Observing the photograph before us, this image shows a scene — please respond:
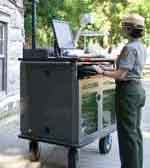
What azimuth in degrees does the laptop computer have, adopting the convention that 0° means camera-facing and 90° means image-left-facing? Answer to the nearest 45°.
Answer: approximately 315°

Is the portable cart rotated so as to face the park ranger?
yes

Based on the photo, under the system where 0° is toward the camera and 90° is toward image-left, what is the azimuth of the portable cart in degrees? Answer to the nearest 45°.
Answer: approximately 315°

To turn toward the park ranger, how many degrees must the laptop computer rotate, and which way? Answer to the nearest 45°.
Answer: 0° — it already faces them
